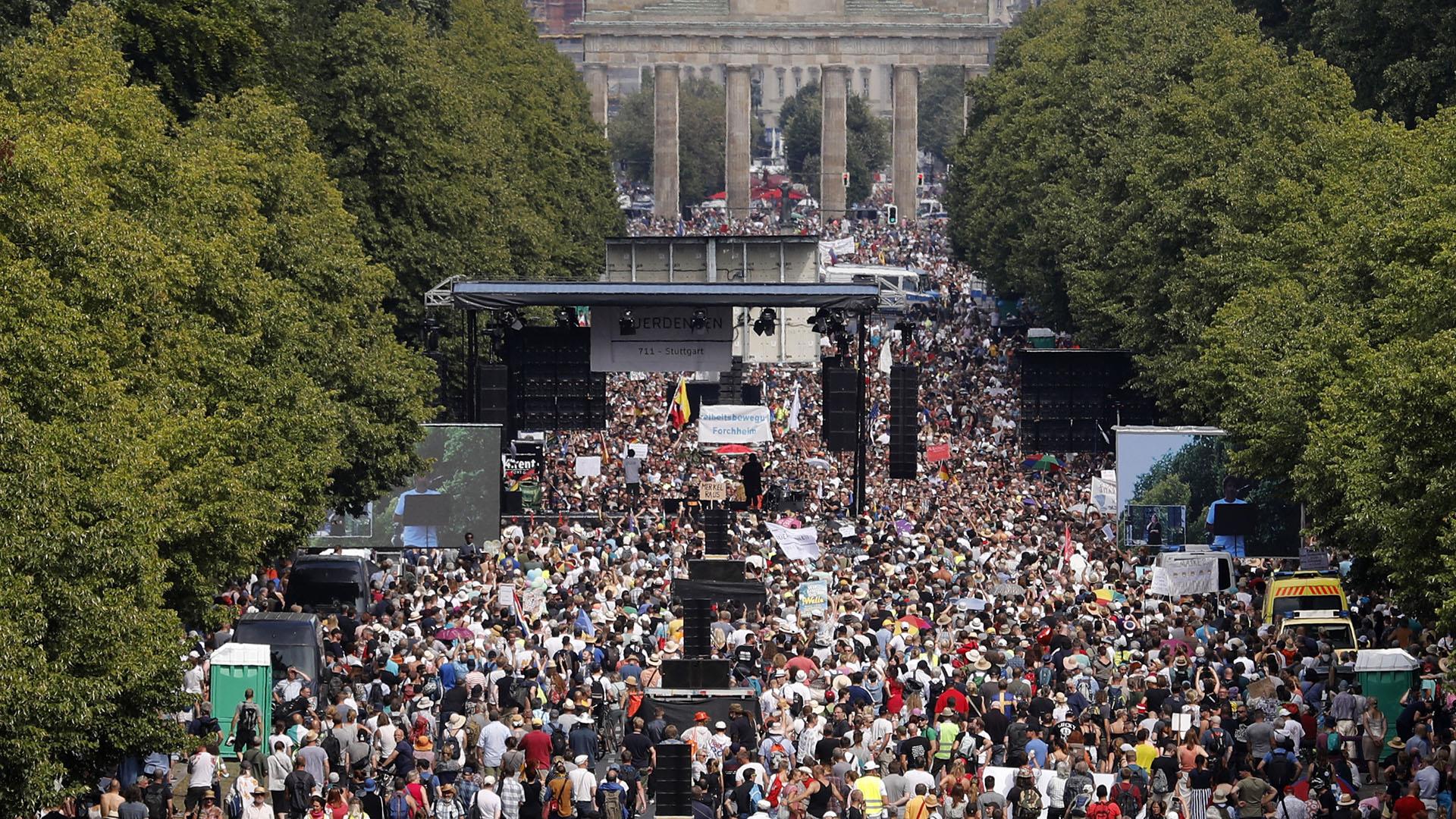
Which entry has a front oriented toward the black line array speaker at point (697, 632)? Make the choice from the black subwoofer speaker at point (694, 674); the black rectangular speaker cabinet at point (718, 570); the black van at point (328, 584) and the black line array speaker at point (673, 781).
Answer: the black rectangular speaker cabinet at point (718, 570)

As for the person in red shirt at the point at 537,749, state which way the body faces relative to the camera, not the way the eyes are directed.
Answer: away from the camera

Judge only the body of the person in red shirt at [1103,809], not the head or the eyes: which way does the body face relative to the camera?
away from the camera

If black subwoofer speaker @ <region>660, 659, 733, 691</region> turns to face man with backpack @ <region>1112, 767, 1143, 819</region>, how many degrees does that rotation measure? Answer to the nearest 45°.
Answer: approximately 45° to its left

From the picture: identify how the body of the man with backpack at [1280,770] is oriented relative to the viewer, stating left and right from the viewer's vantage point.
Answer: facing away from the viewer

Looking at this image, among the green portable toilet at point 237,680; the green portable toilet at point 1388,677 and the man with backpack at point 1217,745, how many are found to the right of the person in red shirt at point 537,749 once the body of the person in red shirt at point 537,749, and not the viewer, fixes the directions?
2

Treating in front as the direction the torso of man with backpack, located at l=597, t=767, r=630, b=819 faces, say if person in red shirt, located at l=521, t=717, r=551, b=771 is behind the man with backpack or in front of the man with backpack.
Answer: in front

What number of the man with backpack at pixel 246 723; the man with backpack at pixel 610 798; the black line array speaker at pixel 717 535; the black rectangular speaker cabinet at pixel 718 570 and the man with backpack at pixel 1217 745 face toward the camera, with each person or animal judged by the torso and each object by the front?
2

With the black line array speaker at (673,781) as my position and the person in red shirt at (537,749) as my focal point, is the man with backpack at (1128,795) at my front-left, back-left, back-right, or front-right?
back-right

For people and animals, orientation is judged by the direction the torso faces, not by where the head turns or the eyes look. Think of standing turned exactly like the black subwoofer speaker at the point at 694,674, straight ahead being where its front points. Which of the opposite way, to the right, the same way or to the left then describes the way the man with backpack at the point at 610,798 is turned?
the opposite way

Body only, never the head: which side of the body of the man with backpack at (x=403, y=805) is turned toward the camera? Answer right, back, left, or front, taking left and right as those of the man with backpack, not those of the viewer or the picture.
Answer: back

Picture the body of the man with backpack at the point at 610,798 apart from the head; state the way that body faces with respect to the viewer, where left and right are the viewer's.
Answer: facing away from the viewer

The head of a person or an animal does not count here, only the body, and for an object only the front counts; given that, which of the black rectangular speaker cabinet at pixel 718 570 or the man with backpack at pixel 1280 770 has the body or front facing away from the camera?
the man with backpack

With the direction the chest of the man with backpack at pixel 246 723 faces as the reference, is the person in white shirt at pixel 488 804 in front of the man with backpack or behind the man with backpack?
behind

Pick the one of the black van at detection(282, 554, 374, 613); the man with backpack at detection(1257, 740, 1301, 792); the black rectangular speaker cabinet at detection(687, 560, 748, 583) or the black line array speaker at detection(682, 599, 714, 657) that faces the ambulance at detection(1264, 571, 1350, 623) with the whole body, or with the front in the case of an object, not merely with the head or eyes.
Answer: the man with backpack

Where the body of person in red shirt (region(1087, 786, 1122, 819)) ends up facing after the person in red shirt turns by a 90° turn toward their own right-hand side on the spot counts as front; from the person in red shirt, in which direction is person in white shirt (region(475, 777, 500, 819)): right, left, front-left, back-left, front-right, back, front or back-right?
back

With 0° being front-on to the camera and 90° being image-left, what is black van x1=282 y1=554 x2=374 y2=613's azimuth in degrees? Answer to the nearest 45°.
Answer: approximately 180°

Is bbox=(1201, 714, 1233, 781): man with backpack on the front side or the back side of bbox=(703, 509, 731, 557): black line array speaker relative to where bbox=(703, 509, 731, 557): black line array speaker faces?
on the front side

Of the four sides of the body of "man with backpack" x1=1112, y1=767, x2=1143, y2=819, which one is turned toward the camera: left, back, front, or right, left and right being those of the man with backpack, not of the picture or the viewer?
back
